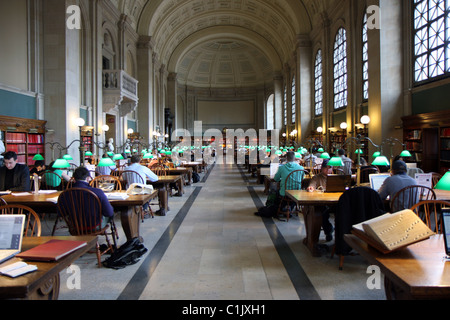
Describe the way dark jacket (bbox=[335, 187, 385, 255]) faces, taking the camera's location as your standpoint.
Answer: facing away from the viewer

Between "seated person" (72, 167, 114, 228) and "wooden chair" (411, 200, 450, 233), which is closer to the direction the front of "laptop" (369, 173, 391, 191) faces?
the wooden chair

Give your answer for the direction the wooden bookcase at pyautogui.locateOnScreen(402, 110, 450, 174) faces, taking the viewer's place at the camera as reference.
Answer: facing the viewer and to the left of the viewer

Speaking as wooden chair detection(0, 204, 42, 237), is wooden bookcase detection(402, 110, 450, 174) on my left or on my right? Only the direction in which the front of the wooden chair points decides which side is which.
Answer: on my left

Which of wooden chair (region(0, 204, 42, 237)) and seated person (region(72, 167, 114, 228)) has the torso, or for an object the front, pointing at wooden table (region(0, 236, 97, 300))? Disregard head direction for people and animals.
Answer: the wooden chair

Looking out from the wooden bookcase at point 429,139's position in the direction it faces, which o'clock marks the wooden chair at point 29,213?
The wooden chair is roughly at 11 o'clock from the wooden bookcase.

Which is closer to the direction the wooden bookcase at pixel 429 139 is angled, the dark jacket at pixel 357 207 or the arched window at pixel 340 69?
the dark jacket

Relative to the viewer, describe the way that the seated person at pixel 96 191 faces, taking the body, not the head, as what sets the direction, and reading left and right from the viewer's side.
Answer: facing away from the viewer

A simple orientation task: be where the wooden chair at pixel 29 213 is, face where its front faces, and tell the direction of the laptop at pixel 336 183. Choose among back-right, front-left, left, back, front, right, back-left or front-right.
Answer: left

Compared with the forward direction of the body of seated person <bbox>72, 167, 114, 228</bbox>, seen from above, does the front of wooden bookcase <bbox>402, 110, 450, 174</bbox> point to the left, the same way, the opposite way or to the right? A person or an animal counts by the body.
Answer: to the left

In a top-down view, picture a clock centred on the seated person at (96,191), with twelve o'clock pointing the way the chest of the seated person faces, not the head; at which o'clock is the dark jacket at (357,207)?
The dark jacket is roughly at 4 o'clock from the seated person.

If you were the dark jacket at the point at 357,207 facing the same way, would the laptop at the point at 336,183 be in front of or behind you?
in front

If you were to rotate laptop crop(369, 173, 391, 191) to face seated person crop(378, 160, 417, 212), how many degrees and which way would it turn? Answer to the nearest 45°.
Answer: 0° — it already faces them
